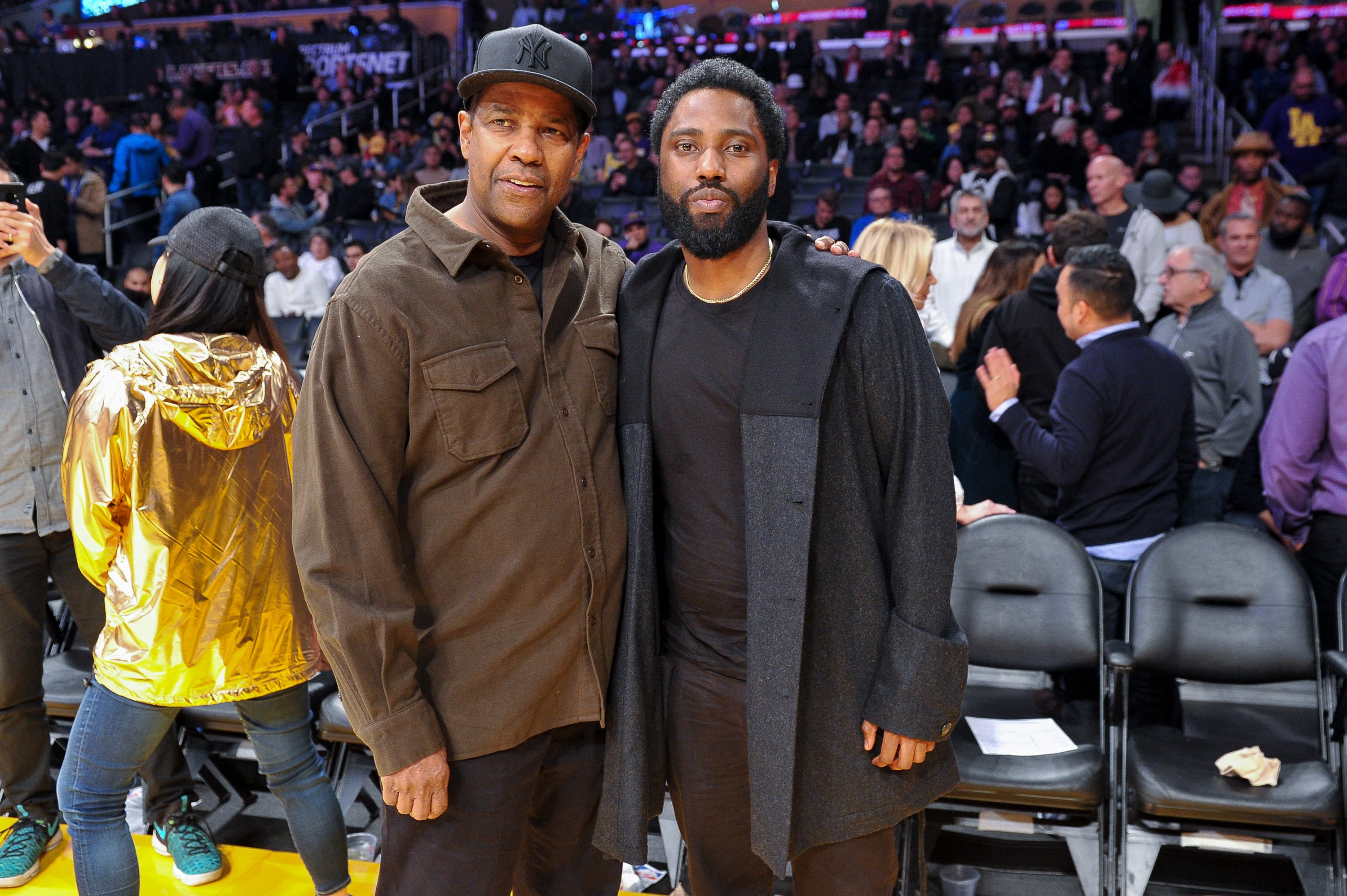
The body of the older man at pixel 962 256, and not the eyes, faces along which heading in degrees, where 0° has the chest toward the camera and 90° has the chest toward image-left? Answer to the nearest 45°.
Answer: approximately 0°

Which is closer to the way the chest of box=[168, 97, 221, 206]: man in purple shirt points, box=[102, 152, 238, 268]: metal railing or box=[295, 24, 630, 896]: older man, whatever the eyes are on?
the metal railing

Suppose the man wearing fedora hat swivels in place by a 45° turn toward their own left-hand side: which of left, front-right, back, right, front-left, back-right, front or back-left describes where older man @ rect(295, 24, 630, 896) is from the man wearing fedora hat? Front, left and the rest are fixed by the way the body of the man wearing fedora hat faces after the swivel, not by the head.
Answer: front-right

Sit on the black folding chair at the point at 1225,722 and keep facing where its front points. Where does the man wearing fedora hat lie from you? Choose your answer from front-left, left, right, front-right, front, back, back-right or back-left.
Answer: back

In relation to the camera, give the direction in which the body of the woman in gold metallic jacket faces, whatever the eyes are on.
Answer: away from the camera

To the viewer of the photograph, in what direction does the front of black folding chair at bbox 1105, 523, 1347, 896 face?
facing the viewer

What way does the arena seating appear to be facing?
toward the camera

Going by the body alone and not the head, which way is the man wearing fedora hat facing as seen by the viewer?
toward the camera

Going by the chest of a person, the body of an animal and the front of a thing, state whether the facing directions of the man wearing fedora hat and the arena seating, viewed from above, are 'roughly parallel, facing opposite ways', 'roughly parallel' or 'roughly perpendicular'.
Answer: roughly parallel

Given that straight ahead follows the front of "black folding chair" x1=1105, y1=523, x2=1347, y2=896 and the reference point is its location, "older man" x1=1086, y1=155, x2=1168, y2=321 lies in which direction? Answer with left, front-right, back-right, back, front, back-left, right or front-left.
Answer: back

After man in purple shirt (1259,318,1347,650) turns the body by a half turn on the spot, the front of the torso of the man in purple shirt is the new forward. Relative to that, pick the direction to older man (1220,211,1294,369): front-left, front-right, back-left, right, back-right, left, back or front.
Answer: back-left

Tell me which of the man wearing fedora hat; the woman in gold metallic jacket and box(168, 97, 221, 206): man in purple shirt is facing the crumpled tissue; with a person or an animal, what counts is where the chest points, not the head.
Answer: the man wearing fedora hat

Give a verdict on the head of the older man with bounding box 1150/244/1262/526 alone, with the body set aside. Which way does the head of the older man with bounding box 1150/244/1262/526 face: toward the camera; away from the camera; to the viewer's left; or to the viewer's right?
to the viewer's left

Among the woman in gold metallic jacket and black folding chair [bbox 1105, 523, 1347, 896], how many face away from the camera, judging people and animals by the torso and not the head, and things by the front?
1

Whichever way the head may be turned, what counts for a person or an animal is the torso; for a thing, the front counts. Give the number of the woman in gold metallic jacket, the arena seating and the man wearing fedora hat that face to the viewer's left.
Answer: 0
